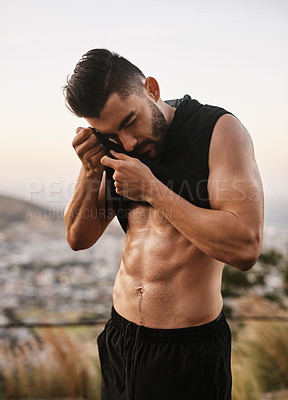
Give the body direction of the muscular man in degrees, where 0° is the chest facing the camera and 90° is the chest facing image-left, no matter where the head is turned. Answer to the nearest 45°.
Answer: approximately 45°
